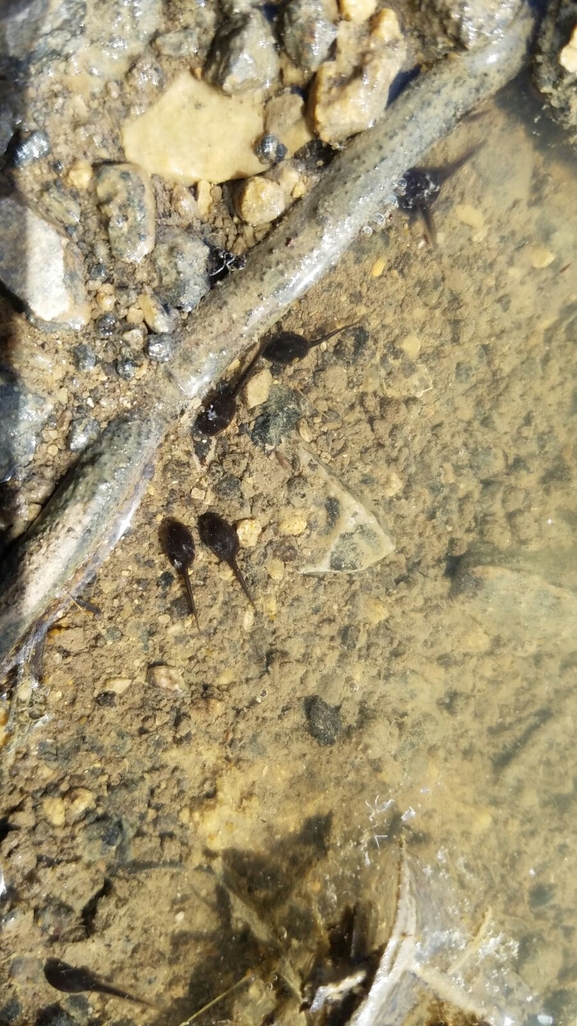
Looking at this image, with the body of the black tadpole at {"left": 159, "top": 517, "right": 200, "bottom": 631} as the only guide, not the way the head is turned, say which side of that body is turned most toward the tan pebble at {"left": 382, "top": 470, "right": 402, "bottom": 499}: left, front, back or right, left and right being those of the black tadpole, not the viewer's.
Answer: right

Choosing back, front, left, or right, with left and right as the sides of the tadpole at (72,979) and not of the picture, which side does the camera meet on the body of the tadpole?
left

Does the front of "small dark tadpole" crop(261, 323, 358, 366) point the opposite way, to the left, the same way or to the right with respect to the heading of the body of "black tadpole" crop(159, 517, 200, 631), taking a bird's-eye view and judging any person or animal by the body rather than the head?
to the left

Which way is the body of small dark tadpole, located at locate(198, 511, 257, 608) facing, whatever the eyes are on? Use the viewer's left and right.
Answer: facing away from the viewer and to the left of the viewer

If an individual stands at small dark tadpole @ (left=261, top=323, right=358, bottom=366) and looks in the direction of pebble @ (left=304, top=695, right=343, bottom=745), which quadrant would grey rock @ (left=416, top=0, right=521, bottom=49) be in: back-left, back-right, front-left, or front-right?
back-left

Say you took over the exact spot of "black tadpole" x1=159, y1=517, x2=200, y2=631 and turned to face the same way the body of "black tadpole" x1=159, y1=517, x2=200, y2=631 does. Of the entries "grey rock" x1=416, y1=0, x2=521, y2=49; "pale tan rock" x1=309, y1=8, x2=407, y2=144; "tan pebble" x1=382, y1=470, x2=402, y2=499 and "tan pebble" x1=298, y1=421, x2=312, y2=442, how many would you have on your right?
4

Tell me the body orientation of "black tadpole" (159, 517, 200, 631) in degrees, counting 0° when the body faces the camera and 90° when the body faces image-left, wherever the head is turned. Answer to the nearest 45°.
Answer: approximately 180°

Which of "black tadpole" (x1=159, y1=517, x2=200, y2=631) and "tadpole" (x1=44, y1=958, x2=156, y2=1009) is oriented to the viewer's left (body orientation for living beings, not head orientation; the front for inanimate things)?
the tadpole

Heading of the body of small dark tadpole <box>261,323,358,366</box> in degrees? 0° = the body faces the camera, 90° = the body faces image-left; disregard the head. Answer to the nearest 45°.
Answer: approximately 90°

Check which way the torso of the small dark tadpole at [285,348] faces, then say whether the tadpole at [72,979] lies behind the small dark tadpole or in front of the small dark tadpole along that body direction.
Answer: in front
